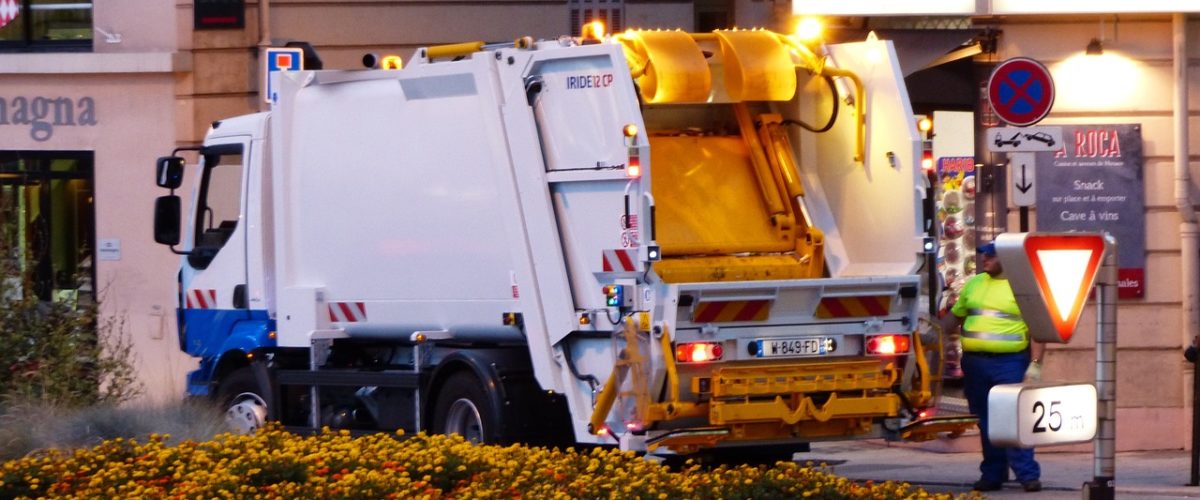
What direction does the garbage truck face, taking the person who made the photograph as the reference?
facing away from the viewer and to the left of the viewer

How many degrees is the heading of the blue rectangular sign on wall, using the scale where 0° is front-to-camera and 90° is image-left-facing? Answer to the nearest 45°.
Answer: approximately 0°

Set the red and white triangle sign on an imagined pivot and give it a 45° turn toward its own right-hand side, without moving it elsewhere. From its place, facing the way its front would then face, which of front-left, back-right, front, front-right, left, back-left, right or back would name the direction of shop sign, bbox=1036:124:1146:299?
back

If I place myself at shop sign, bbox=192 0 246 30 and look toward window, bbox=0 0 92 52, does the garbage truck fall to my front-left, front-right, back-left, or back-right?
back-left

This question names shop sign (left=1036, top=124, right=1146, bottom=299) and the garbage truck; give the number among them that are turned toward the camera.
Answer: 1

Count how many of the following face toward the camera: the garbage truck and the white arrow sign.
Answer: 1

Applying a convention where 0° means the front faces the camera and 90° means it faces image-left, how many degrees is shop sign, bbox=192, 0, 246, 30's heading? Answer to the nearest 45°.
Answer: approximately 0°

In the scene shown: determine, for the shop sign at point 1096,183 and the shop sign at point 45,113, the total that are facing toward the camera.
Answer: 2
